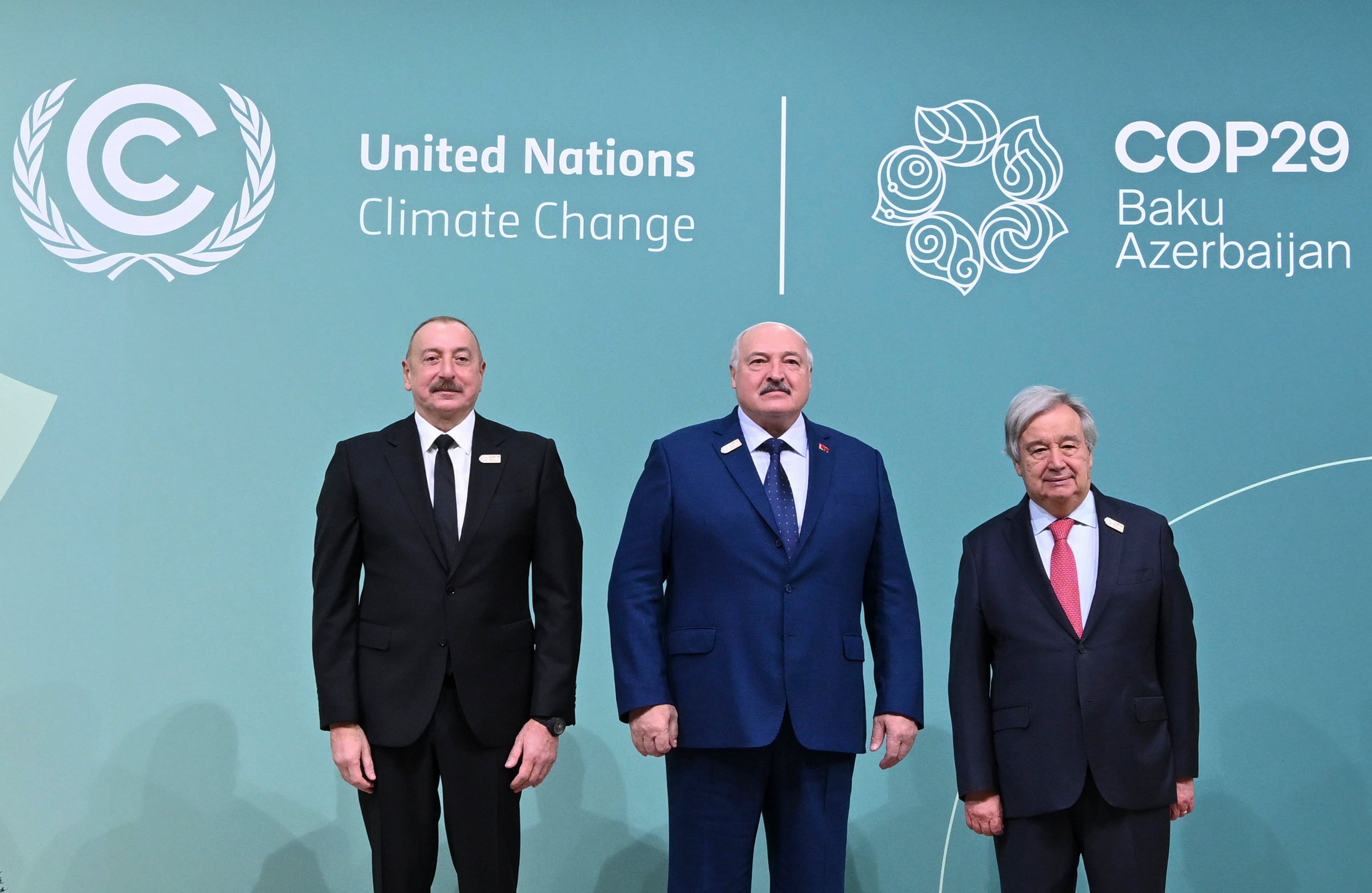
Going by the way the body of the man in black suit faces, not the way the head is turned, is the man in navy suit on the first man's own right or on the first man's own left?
on the first man's own left

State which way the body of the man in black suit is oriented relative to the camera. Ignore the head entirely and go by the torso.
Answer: toward the camera

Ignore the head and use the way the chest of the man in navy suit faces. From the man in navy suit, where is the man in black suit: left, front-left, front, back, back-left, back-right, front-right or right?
right

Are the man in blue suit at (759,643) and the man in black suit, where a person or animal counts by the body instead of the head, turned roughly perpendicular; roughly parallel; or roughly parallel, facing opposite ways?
roughly parallel

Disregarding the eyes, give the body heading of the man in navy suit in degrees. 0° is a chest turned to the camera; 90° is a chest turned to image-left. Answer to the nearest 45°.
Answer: approximately 0°

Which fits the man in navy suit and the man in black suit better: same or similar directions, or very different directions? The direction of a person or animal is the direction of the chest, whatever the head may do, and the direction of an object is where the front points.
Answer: same or similar directions

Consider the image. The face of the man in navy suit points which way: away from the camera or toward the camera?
toward the camera

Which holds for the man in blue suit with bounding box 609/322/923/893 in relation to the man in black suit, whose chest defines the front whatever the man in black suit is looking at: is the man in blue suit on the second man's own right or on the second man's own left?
on the second man's own left

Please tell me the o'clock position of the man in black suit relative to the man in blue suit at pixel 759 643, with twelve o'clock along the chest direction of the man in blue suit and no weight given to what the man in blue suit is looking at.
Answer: The man in black suit is roughly at 3 o'clock from the man in blue suit.

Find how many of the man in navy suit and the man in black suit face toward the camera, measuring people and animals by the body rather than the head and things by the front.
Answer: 2

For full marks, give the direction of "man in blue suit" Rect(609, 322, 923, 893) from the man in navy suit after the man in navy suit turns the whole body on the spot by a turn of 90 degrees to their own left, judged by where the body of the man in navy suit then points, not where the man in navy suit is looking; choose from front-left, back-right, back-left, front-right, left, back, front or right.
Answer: back

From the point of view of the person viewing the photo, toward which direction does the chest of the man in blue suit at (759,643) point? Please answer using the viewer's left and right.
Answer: facing the viewer
